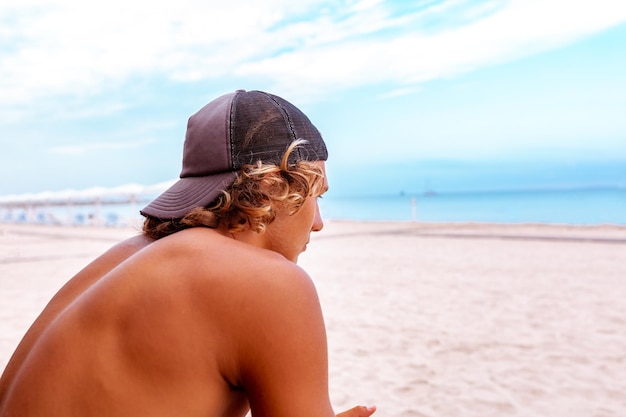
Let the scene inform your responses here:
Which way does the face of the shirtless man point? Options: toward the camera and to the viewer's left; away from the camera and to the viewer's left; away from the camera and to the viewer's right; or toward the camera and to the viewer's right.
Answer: away from the camera and to the viewer's right

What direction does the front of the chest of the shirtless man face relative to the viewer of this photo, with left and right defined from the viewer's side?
facing away from the viewer and to the right of the viewer
